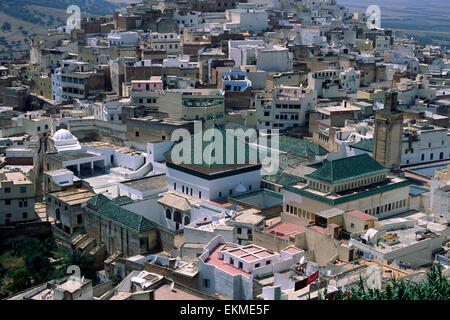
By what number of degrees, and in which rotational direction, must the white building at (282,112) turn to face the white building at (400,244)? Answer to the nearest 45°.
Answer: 0° — it already faces it

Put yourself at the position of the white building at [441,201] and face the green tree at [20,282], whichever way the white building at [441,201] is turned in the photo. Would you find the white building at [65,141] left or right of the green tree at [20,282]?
right

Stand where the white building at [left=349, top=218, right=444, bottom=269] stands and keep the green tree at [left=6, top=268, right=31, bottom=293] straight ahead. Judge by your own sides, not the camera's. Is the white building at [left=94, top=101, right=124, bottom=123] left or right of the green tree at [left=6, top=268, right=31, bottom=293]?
right

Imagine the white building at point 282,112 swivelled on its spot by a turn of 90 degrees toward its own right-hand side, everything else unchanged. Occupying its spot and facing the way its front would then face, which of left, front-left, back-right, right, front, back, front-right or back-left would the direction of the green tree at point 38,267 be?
front-left

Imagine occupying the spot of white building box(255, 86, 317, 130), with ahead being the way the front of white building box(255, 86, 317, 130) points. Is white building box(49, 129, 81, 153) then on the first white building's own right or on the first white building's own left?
on the first white building's own right

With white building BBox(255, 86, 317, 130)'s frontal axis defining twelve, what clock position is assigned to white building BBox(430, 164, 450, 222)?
white building BBox(430, 164, 450, 222) is roughly at 11 o'clock from white building BBox(255, 86, 317, 130).

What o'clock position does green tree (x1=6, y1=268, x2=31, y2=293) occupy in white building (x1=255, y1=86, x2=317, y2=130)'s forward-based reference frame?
The green tree is roughly at 1 o'clock from the white building.

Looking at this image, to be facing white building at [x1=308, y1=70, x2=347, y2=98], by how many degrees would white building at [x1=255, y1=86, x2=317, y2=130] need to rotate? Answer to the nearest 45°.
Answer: approximately 135° to its left

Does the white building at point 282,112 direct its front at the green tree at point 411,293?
yes

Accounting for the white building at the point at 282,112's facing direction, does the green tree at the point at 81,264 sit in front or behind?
in front

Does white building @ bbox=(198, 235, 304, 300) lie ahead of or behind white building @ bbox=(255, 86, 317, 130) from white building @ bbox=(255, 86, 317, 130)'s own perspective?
ahead

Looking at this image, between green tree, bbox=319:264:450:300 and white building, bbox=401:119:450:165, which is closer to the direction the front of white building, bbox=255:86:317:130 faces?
the green tree

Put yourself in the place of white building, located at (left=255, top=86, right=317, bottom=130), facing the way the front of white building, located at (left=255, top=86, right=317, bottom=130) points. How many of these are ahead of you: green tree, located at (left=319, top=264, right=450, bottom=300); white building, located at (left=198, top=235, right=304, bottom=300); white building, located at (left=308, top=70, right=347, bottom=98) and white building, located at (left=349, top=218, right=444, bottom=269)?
3

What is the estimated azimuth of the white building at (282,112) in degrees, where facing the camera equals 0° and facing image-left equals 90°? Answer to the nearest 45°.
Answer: approximately 0°

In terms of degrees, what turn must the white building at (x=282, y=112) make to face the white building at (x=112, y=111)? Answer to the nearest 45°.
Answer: approximately 90° to its right

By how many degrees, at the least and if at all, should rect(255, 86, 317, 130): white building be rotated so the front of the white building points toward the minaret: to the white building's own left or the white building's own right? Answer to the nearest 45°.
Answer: approximately 45° to the white building's own left

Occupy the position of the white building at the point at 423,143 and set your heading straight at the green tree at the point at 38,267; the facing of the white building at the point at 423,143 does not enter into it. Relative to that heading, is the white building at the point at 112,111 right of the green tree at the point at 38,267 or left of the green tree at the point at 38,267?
right
